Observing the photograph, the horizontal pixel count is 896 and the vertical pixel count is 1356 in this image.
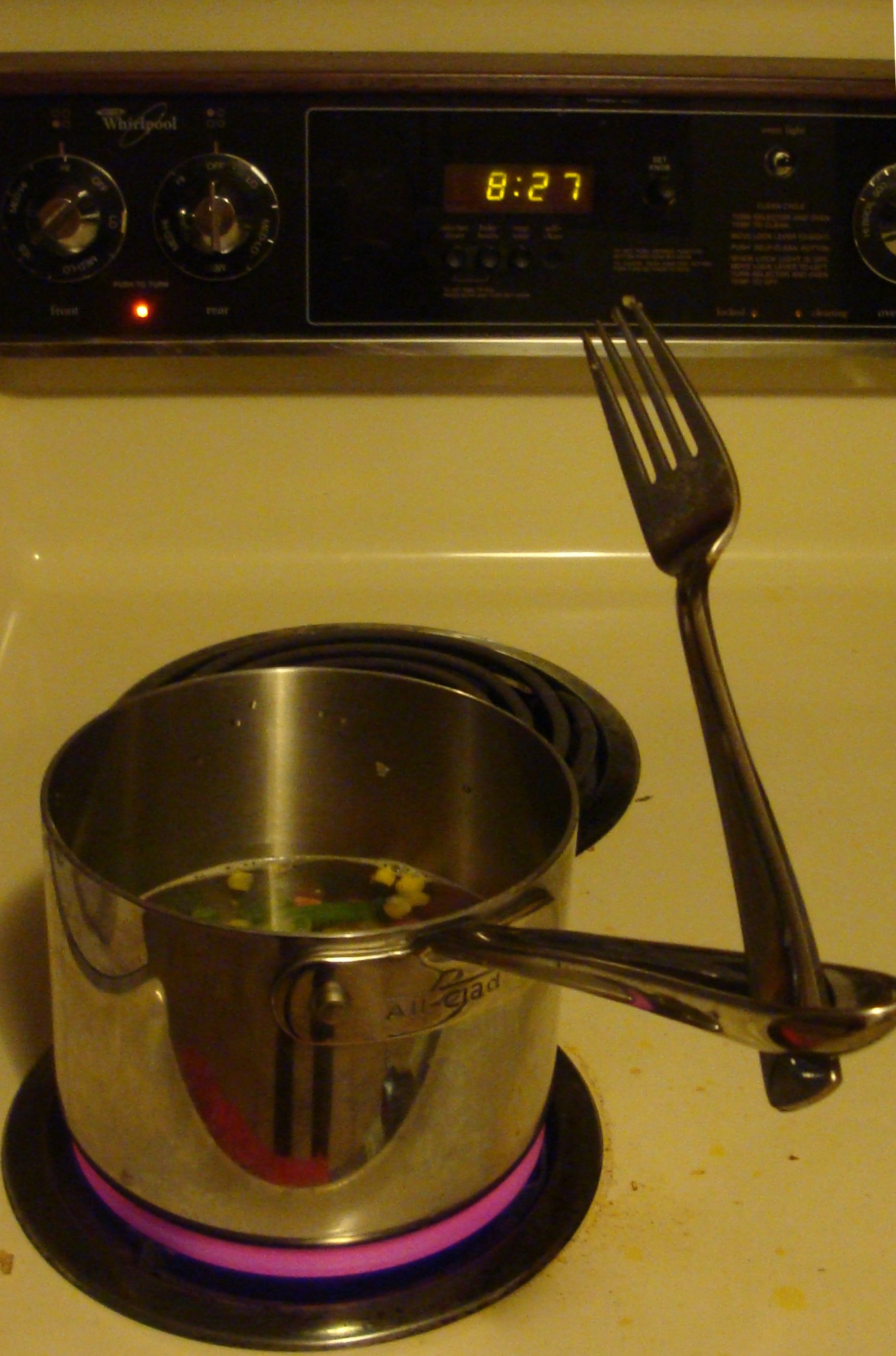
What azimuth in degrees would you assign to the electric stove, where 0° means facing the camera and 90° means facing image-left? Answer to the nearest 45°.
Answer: approximately 0°
